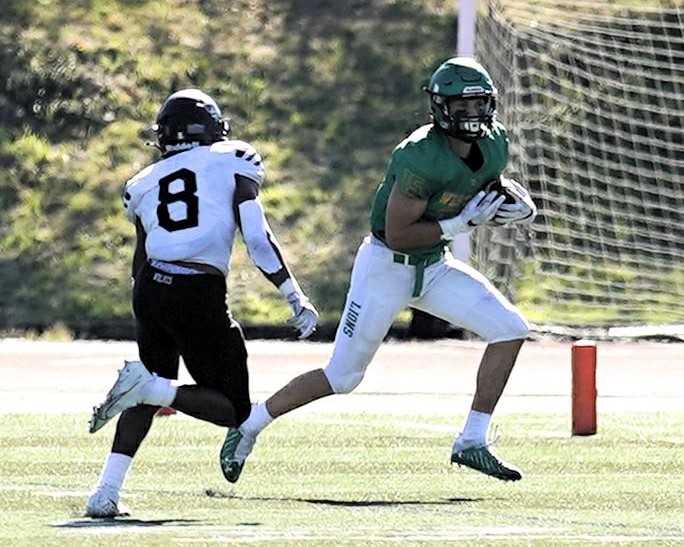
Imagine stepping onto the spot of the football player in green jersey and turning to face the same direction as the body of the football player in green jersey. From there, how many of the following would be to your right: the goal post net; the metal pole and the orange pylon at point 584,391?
0

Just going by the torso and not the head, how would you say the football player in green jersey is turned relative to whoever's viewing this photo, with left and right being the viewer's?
facing the viewer and to the right of the viewer

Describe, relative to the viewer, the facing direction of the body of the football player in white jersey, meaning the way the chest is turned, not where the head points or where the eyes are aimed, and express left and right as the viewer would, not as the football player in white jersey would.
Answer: facing away from the viewer and to the right of the viewer

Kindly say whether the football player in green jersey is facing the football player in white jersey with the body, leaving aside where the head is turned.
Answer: no

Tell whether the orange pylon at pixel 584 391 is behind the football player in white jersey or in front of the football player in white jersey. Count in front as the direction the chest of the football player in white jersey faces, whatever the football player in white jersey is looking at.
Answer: in front

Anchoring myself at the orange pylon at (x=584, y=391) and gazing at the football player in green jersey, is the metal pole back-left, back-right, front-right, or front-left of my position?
back-right

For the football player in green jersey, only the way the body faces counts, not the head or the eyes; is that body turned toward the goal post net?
no

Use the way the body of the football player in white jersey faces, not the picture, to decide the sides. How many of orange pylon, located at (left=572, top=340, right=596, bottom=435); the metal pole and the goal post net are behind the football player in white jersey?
0

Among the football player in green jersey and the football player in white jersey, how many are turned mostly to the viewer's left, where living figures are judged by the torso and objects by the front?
0

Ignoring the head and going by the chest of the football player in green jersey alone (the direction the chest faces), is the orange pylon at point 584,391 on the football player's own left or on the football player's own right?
on the football player's own left
